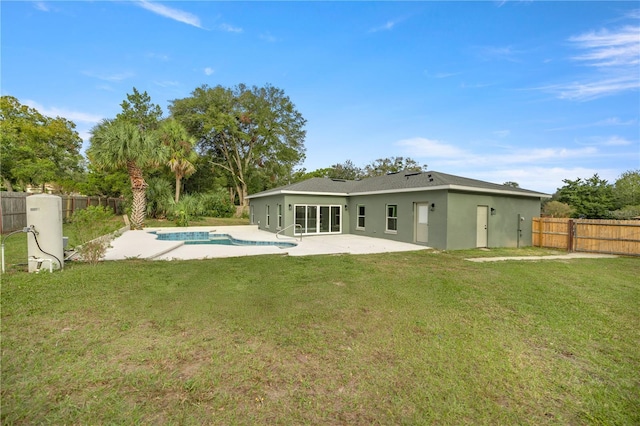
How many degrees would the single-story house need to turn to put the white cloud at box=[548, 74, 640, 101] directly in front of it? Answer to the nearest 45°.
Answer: approximately 45° to its right

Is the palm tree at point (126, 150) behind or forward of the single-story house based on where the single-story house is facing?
behind

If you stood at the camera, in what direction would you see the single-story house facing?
facing away from the viewer and to the right of the viewer

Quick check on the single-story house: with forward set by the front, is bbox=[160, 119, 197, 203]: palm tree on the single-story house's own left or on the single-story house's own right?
on the single-story house's own left

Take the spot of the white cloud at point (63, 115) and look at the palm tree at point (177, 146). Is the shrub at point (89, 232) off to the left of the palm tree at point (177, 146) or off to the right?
right
